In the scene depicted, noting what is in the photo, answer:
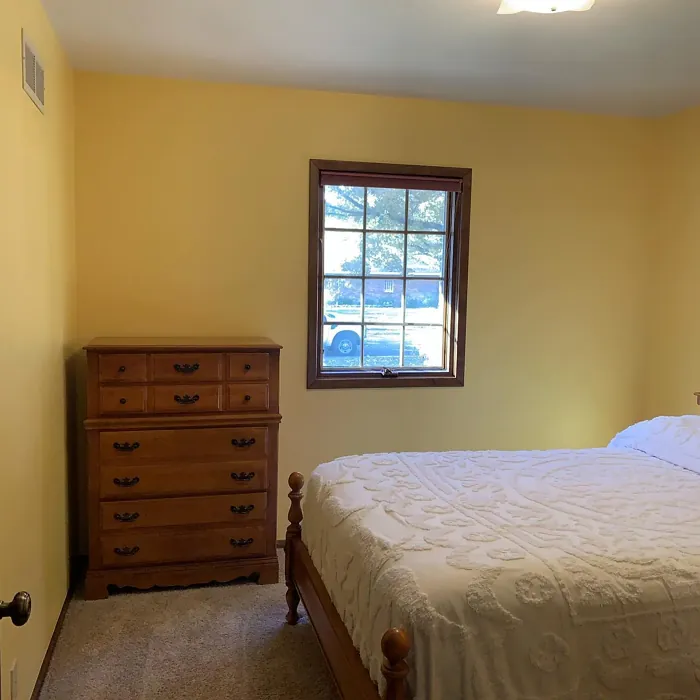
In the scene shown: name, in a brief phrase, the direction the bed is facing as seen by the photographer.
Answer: facing the viewer and to the left of the viewer

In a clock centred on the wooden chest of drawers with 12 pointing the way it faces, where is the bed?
The bed is roughly at 11 o'clock from the wooden chest of drawers.

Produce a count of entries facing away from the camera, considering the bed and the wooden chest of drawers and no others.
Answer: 0

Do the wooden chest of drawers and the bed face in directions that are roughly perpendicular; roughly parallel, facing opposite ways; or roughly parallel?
roughly perpendicular

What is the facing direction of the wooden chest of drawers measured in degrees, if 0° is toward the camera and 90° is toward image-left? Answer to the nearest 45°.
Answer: approximately 0°

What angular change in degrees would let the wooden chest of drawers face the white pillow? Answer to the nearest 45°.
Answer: approximately 90° to its left
